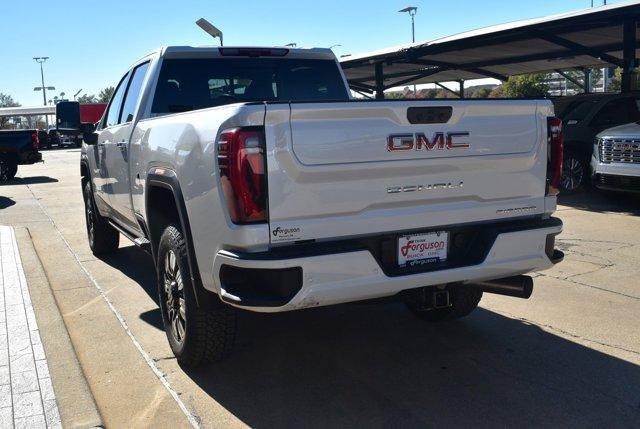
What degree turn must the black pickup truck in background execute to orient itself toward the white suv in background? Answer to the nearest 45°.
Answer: approximately 135° to its left

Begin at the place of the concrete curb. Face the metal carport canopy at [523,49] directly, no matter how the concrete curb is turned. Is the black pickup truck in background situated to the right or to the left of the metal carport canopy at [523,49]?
left

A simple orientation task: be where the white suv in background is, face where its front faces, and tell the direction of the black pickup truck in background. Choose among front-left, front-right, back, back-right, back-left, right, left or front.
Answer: front-right

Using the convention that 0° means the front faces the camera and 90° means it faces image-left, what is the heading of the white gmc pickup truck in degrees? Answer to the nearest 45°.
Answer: approximately 135°

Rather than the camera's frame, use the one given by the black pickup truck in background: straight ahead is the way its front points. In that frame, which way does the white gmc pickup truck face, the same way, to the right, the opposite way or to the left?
to the right

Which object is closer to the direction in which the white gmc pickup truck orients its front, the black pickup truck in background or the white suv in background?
the black pickup truck in background

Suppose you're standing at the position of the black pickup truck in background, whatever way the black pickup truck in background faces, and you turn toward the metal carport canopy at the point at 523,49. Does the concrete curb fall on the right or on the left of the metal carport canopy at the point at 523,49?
right

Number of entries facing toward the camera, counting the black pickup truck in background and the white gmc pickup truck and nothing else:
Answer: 0

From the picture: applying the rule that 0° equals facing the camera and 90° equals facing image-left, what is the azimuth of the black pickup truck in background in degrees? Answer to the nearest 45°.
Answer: approximately 90°

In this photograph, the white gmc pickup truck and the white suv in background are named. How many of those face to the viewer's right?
0

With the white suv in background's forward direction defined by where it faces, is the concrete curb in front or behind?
in front

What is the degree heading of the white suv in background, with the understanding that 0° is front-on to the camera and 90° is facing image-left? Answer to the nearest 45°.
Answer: approximately 45°

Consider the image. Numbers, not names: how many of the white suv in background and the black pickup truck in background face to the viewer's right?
0
